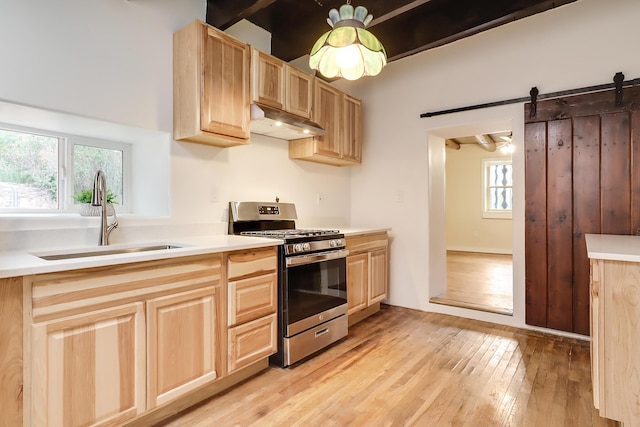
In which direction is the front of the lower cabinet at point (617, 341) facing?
to the viewer's left

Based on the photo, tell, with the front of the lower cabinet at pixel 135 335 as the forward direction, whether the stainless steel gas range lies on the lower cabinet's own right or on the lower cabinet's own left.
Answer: on the lower cabinet's own left

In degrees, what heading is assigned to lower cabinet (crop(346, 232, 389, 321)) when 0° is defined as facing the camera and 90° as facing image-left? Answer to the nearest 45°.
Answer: approximately 315°

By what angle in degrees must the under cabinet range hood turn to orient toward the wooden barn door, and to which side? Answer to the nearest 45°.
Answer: approximately 45° to its left

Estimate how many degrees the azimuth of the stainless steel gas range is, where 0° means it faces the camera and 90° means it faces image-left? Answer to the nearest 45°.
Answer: approximately 315°

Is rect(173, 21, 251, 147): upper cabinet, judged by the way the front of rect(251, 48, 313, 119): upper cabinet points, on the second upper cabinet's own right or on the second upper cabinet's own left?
on the second upper cabinet's own right

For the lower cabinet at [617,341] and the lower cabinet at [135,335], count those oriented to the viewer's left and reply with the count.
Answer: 1

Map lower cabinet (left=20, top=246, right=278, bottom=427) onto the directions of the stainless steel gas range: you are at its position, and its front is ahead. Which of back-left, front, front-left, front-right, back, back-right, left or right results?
right

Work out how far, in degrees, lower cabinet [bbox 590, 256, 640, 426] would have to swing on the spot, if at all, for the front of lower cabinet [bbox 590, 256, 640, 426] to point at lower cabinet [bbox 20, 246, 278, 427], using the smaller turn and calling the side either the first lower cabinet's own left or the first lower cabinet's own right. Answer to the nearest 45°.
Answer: approximately 45° to the first lower cabinet's own left
